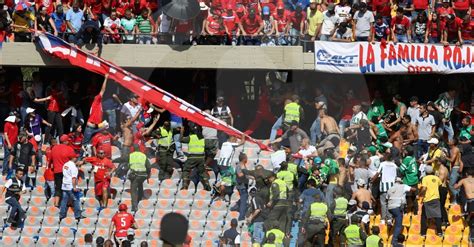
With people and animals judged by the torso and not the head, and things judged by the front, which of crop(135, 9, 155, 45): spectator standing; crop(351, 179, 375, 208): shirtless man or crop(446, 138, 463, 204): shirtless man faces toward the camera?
the spectator standing

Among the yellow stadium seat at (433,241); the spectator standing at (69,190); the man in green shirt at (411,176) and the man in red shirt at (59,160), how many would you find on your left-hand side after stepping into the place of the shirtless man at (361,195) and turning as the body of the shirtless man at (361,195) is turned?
2

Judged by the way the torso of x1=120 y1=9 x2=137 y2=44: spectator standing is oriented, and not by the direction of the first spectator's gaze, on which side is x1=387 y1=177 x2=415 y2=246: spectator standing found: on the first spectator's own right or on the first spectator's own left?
on the first spectator's own left

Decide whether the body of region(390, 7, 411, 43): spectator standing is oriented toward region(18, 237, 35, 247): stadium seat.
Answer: no

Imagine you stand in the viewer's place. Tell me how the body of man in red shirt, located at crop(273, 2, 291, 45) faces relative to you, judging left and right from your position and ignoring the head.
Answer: facing the viewer

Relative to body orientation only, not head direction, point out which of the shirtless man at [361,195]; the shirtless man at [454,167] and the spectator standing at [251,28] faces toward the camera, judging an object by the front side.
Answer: the spectator standing

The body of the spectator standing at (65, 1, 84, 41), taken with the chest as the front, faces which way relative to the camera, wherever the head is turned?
toward the camera

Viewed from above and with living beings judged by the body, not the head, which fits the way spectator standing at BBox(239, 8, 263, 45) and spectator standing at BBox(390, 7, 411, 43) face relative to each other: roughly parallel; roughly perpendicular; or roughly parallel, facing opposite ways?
roughly parallel

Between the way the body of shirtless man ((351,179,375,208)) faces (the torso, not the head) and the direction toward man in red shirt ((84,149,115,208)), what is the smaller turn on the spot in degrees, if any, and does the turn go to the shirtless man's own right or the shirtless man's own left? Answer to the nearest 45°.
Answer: approximately 90° to the shirtless man's own left

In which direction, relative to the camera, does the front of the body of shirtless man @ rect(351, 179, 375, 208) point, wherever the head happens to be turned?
away from the camera

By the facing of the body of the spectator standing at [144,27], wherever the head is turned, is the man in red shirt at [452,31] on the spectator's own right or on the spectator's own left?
on the spectator's own left

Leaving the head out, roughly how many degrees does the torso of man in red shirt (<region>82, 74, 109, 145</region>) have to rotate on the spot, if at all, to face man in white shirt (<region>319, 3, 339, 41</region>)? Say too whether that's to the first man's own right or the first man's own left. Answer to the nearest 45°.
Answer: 0° — they already face them

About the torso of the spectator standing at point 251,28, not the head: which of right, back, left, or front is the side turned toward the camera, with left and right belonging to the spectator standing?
front

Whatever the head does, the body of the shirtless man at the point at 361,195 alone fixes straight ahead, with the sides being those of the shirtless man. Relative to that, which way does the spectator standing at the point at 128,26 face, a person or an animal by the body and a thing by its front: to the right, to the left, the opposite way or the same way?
the opposite way
